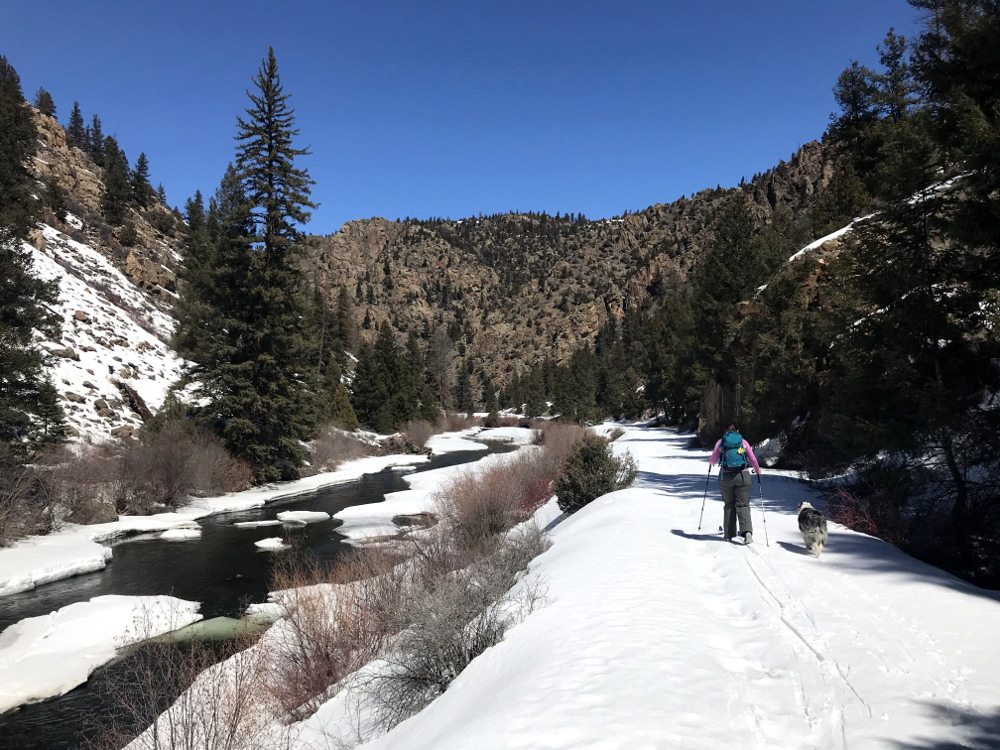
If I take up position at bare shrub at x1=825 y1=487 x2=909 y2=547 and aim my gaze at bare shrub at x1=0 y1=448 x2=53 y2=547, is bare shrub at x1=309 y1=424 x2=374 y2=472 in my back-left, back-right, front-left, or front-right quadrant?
front-right

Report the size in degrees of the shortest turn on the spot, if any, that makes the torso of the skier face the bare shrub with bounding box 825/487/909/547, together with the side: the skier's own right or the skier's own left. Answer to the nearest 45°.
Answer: approximately 45° to the skier's own right

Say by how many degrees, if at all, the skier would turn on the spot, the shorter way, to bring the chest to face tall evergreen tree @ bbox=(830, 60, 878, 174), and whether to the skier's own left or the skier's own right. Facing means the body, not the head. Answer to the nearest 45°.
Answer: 0° — they already face it

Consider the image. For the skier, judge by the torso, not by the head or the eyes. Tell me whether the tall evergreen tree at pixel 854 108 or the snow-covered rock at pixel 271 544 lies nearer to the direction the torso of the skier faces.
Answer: the tall evergreen tree

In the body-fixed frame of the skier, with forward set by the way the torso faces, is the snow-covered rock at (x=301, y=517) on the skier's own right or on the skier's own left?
on the skier's own left

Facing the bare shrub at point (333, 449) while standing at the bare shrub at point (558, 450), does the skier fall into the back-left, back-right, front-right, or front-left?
back-left

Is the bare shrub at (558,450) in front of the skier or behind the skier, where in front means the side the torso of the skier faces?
in front

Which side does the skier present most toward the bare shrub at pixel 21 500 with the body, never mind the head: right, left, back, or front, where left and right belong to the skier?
left

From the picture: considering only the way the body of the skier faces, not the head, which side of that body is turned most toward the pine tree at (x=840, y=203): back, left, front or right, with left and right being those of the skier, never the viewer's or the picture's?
front

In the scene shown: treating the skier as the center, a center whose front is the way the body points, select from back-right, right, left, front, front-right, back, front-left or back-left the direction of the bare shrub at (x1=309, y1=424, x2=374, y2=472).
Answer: front-left

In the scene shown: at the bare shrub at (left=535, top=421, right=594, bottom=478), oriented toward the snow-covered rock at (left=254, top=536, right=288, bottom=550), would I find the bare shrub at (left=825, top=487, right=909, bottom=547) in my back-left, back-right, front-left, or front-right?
front-left

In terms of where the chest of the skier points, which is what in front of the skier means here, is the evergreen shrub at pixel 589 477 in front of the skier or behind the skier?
in front

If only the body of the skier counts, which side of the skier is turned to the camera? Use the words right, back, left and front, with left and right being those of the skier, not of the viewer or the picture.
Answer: back

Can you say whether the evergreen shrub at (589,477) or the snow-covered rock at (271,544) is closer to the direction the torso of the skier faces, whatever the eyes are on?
the evergreen shrub

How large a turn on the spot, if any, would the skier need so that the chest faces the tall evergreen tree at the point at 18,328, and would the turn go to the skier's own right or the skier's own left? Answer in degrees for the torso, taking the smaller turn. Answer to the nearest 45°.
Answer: approximately 90° to the skier's own left

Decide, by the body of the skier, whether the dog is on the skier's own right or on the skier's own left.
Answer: on the skier's own right
